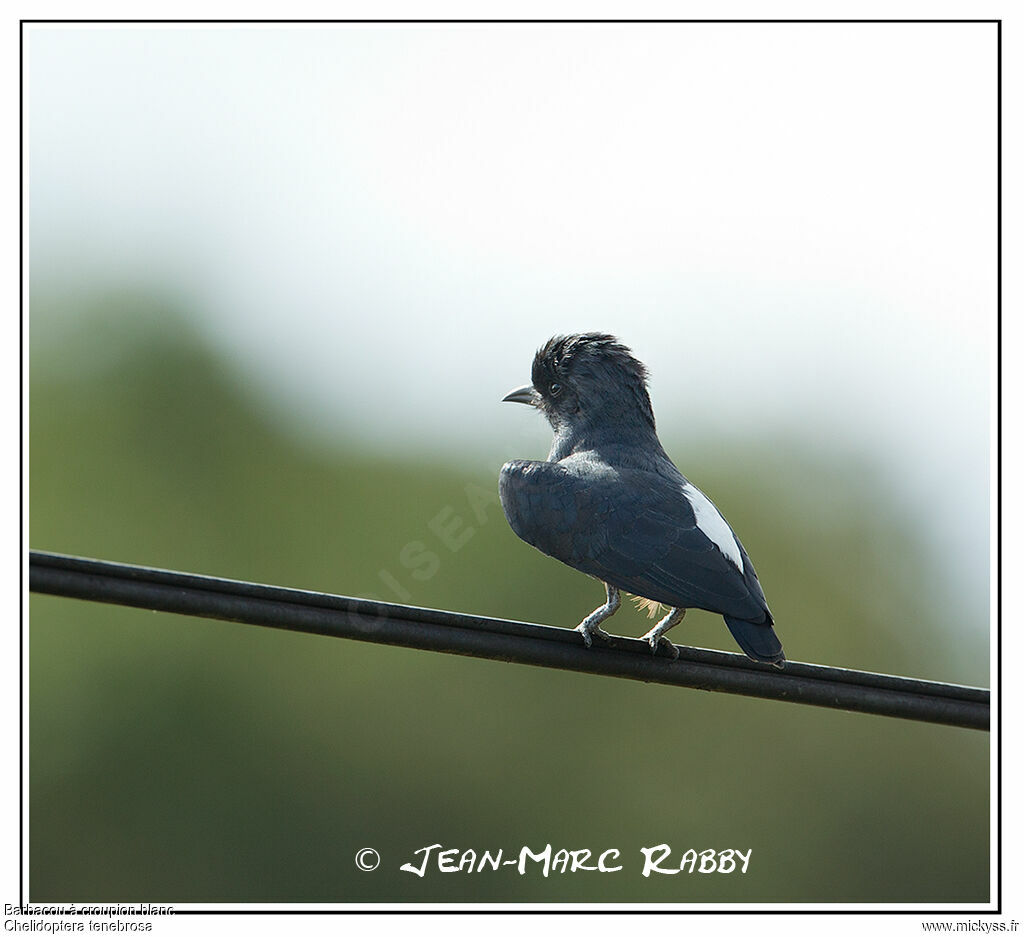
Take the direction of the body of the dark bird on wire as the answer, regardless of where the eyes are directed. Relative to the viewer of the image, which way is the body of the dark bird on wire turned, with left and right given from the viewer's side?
facing to the left of the viewer
